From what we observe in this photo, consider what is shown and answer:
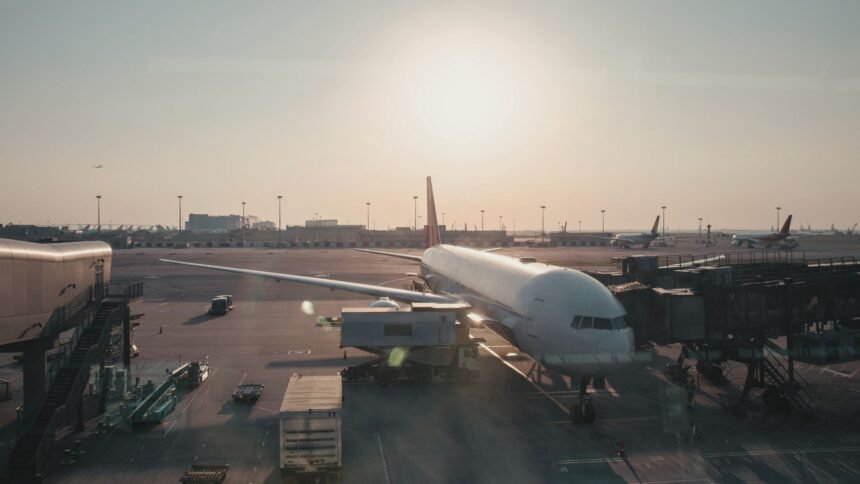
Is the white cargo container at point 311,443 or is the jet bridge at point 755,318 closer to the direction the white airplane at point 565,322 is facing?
the jet bridge

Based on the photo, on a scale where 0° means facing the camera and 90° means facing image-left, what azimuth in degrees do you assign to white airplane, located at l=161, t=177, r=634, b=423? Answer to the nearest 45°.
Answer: approximately 315°

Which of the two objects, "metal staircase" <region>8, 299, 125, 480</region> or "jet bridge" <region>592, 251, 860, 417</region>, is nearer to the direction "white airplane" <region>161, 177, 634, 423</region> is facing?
the jet bridge

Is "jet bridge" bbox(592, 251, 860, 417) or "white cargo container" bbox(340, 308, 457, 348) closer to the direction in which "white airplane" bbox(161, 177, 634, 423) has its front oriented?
the jet bridge

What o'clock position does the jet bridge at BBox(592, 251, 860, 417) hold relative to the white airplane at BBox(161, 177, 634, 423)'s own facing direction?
The jet bridge is roughly at 10 o'clock from the white airplane.

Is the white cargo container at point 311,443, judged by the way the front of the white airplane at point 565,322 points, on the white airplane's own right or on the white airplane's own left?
on the white airplane's own right
